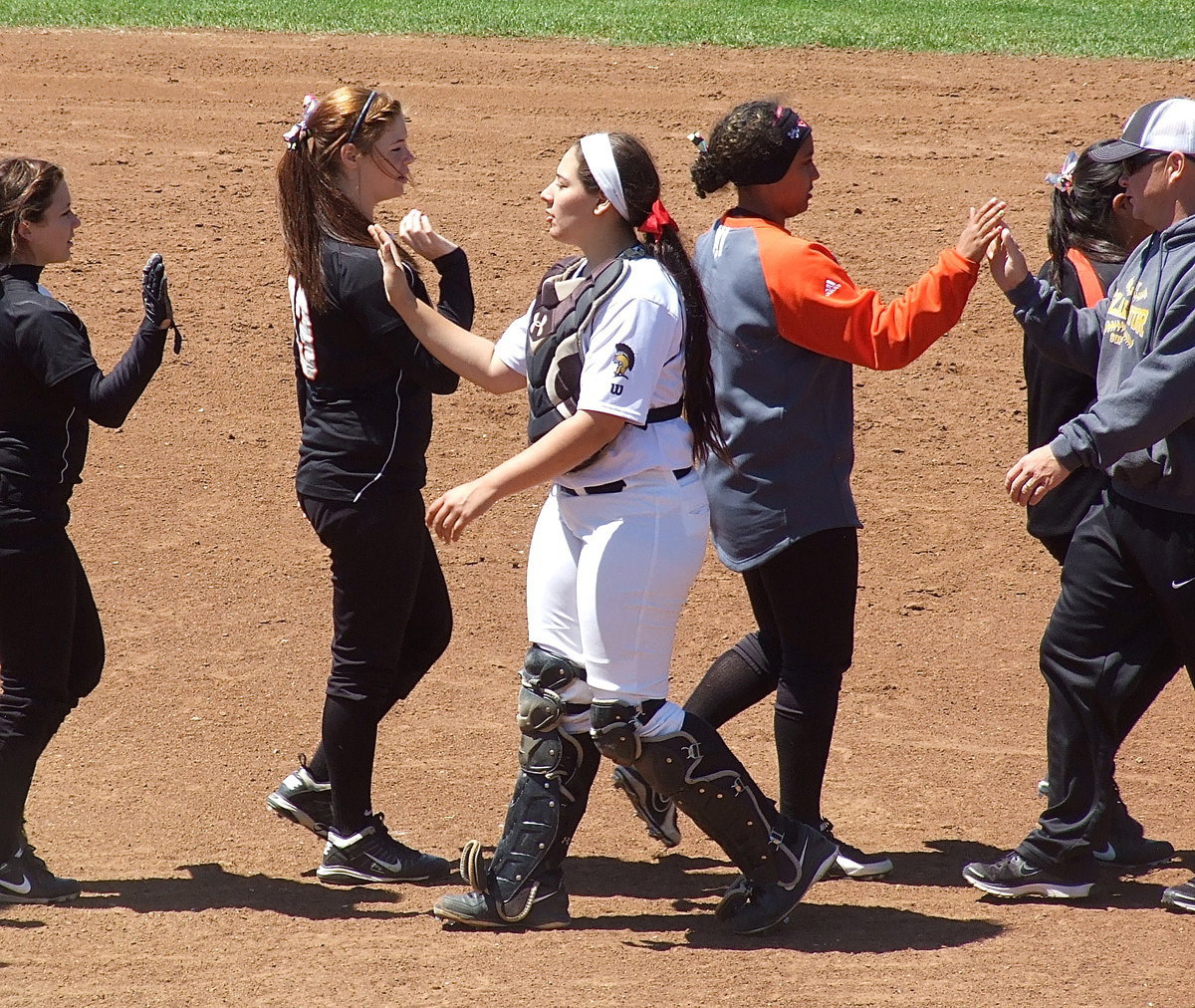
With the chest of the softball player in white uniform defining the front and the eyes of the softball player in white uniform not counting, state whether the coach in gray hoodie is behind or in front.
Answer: behind

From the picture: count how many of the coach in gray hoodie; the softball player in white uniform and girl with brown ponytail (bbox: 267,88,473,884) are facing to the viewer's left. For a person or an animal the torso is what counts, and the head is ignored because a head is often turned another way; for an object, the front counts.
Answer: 2

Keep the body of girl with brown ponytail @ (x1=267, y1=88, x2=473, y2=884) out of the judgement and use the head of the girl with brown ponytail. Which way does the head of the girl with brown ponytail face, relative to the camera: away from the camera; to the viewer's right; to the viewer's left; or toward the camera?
to the viewer's right

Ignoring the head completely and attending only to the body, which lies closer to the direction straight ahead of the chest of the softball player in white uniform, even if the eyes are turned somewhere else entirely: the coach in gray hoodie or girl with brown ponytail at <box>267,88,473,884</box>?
the girl with brown ponytail

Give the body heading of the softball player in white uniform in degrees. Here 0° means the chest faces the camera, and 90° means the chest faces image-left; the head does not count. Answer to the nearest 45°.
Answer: approximately 90°

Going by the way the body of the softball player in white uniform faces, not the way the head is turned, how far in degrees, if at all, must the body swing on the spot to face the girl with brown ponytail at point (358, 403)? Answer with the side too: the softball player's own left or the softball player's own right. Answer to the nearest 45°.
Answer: approximately 45° to the softball player's own right

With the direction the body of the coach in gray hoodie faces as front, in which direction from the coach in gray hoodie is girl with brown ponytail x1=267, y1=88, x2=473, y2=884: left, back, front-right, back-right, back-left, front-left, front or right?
front

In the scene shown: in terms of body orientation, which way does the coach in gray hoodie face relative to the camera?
to the viewer's left

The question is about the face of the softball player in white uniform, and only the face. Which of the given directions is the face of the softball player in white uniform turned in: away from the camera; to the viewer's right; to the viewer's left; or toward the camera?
to the viewer's left

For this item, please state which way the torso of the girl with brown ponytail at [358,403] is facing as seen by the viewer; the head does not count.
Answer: to the viewer's right

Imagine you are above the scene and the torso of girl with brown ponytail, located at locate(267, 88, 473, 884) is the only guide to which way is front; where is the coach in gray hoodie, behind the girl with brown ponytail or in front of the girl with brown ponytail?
in front

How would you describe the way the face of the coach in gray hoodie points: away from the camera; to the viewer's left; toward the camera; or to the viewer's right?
to the viewer's left
